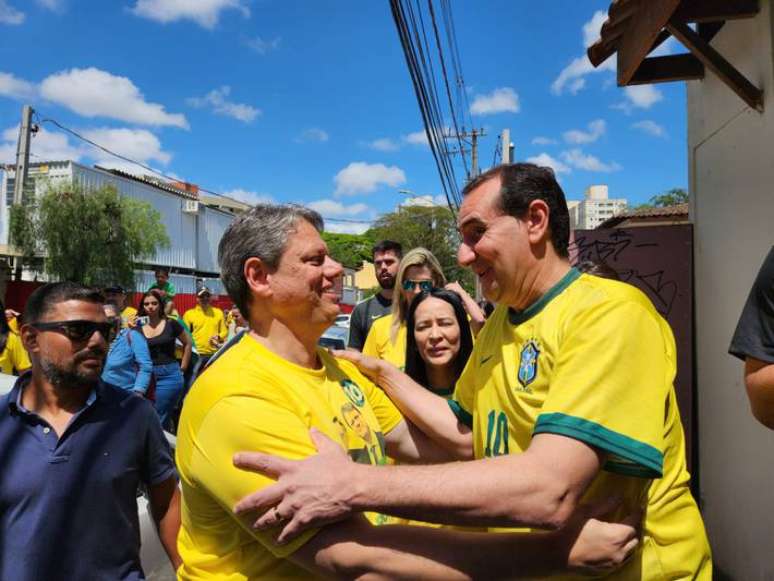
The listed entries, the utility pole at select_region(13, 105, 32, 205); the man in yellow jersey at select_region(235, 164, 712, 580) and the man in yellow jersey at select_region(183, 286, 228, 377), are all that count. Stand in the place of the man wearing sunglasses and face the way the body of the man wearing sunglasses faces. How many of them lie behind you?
2

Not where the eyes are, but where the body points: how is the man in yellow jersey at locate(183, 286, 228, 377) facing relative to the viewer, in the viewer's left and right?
facing the viewer

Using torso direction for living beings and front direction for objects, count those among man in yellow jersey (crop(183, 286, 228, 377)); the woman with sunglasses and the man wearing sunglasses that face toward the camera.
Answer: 3

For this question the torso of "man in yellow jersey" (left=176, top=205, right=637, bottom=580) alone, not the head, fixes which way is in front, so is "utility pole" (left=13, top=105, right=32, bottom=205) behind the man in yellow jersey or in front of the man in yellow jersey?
behind

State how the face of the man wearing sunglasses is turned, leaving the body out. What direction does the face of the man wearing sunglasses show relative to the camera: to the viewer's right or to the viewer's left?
to the viewer's right

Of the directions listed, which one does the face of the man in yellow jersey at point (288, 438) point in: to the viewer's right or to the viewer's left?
to the viewer's right

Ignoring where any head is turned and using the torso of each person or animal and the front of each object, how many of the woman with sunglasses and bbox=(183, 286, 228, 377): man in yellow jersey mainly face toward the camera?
2

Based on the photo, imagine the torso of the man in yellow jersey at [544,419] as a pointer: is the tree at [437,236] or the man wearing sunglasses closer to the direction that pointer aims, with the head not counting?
the man wearing sunglasses

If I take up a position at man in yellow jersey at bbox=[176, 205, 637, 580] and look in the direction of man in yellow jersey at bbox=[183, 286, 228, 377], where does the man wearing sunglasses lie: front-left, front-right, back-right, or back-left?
front-left

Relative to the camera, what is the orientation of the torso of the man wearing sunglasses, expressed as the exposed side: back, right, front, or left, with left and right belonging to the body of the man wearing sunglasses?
front

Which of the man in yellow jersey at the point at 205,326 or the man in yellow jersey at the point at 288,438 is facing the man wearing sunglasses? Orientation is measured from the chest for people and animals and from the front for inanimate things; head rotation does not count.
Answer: the man in yellow jersey at the point at 205,326

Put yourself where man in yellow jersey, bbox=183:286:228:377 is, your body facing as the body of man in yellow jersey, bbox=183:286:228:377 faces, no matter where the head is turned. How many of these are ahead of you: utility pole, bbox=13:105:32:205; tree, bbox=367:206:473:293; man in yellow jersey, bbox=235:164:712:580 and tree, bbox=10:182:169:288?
1

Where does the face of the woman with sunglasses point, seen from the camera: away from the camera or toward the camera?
toward the camera

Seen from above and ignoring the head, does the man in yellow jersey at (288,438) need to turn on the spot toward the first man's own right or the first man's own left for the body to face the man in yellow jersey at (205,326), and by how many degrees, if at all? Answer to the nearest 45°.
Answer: approximately 135° to the first man's own left

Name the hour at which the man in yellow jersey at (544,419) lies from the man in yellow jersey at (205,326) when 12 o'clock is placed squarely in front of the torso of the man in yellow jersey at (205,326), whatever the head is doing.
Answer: the man in yellow jersey at (544,419) is roughly at 12 o'clock from the man in yellow jersey at (205,326).

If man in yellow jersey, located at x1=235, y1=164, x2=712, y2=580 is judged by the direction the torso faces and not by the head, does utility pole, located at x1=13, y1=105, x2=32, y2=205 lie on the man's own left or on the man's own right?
on the man's own right
